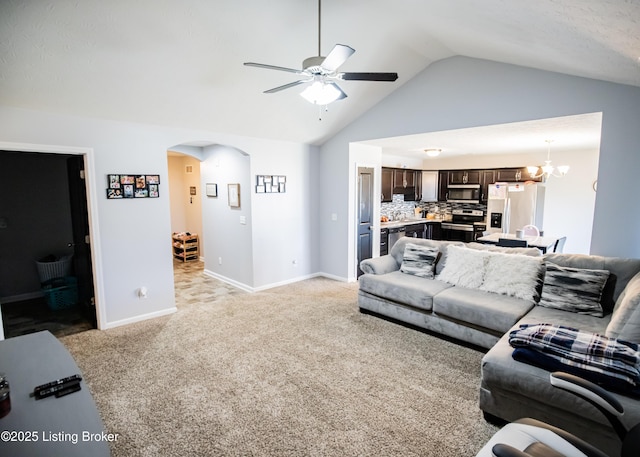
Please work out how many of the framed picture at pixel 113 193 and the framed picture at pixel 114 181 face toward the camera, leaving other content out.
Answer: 2

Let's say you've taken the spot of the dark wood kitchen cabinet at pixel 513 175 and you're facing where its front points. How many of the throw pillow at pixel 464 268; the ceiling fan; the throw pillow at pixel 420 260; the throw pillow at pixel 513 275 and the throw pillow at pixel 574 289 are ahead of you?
5

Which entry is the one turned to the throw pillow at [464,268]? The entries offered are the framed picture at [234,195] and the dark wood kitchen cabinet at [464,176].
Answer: the dark wood kitchen cabinet

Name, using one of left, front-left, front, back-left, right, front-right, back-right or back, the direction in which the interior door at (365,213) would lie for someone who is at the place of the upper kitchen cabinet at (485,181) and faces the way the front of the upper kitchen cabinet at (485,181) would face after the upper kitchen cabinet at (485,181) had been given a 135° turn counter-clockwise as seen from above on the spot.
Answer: back

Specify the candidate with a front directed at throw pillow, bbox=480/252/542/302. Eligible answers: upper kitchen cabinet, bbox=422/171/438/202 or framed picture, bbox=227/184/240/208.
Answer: the upper kitchen cabinet

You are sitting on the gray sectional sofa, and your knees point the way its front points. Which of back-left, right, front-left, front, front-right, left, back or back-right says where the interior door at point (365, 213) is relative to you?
right

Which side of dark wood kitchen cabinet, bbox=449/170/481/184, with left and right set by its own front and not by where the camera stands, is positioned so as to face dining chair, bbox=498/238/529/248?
front

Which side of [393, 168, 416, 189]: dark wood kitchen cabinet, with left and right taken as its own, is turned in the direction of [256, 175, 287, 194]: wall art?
right

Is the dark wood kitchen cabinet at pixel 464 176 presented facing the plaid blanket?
yes

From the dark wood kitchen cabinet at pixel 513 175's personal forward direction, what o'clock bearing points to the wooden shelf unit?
The wooden shelf unit is roughly at 2 o'clock from the dark wood kitchen cabinet.
